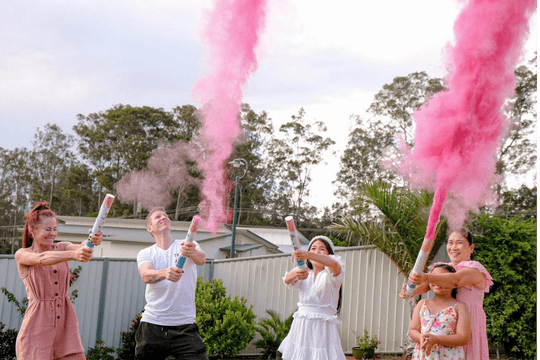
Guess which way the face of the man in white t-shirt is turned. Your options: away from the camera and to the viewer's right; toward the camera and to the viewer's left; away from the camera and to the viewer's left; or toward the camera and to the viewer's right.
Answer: toward the camera and to the viewer's right

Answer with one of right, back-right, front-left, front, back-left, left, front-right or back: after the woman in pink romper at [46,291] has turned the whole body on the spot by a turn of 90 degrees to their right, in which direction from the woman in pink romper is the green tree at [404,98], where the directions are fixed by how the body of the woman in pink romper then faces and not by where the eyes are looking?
back

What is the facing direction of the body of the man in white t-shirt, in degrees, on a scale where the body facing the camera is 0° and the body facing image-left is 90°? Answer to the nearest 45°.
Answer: approximately 0°

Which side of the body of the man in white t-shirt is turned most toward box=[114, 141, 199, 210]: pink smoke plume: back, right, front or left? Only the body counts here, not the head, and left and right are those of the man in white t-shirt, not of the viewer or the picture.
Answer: back

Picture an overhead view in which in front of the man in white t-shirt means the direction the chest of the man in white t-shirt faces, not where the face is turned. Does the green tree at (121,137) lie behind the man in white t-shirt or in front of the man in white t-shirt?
behind

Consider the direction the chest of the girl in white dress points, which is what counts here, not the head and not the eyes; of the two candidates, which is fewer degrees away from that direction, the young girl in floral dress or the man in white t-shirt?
the man in white t-shirt

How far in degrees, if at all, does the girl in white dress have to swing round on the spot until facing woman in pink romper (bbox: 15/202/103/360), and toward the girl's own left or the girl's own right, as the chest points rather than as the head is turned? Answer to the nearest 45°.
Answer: approximately 45° to the girl's own right

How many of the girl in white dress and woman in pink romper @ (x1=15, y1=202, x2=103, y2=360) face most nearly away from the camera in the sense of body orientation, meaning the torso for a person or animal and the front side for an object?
0

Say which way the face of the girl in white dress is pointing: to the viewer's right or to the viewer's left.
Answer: to the viewer's left

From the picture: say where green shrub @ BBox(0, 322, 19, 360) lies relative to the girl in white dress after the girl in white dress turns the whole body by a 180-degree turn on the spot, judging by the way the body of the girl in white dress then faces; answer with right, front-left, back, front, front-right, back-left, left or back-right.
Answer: left

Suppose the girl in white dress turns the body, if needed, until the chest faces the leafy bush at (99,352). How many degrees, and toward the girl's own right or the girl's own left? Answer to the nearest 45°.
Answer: approximately 90° to the girl's own right

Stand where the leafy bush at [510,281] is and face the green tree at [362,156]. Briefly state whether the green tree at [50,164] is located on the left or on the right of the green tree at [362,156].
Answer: left

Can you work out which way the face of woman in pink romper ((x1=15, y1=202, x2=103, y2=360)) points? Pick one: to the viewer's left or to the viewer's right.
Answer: to the viewer's right

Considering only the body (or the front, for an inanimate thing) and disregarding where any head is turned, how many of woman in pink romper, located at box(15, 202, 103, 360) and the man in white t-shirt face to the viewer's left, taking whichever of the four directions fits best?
0
